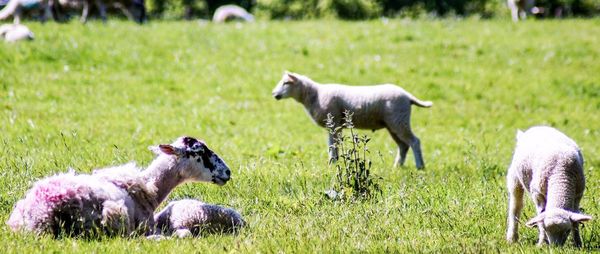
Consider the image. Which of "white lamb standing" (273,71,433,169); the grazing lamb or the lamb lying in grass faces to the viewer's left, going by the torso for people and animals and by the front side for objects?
the white lamb standing

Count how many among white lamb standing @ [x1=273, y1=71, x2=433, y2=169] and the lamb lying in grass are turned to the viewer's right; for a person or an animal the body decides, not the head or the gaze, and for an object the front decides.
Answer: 1

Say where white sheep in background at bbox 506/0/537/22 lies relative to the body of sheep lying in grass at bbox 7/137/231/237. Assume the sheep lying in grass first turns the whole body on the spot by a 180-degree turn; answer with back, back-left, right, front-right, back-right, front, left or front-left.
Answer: back-right

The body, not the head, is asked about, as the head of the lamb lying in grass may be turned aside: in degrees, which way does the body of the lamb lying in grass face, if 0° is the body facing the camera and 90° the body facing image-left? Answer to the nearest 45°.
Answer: approximately 270°

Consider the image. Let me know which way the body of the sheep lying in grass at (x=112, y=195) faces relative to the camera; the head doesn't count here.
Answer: to the viewer's right

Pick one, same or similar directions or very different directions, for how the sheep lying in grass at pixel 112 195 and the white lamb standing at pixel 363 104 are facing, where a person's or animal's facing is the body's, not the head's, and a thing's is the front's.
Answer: very different directions

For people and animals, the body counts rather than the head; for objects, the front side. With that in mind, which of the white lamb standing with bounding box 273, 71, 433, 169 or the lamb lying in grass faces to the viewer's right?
the lamb lying in grass

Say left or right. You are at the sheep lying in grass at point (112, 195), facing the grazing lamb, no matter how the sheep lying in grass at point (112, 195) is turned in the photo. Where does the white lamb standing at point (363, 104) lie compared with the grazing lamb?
left

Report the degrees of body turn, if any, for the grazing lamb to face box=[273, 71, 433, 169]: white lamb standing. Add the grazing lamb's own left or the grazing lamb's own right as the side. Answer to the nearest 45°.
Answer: approximately 180°

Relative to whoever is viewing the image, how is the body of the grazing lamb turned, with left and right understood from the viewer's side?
facing the viewer and to the right of the viewer

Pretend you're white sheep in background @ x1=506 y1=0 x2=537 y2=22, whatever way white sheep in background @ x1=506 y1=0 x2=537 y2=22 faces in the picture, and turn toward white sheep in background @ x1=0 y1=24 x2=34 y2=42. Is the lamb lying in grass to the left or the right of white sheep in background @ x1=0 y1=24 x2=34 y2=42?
left

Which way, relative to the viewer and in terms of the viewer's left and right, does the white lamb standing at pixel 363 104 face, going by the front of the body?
facing to the left of the viewer

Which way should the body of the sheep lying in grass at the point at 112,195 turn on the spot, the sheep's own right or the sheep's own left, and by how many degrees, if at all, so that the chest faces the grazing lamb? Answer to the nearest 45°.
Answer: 0° — it already faces it
